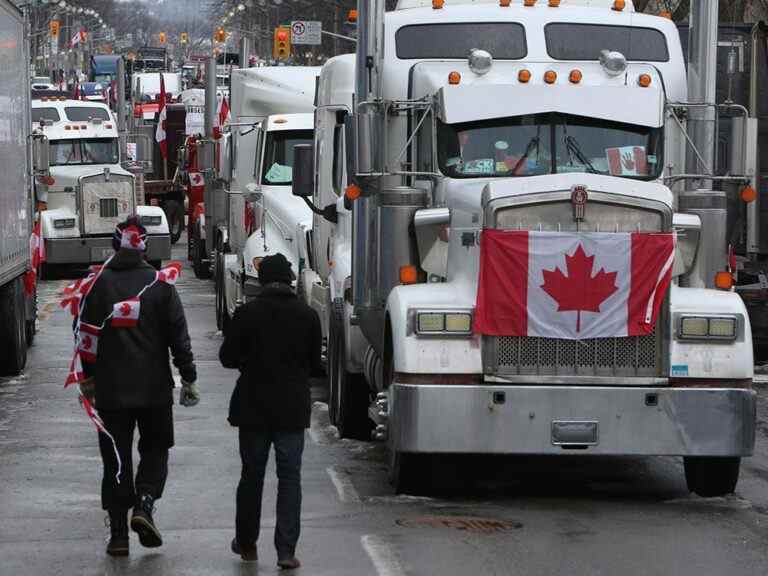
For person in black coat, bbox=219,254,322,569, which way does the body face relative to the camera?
away from the camera

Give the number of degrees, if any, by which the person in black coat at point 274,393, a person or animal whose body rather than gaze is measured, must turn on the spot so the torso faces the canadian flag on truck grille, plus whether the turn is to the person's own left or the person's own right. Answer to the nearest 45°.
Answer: approximately 45° to the person's own right

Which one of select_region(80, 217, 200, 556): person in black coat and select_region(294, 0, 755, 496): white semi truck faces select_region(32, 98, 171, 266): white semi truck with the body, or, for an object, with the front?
the person in black coat

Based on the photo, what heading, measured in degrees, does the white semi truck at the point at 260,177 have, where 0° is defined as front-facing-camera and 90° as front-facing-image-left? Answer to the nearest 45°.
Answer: approximately 315°

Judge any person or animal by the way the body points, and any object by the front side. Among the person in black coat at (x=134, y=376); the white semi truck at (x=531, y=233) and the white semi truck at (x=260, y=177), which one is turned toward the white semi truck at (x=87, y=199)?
the person in black coat

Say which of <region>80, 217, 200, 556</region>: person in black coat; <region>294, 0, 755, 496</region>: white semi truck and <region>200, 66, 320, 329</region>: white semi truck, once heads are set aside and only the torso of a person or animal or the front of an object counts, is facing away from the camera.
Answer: the person in black coat

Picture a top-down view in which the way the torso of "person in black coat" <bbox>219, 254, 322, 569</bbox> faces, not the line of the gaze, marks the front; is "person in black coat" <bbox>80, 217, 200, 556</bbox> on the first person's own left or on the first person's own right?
on the first person's own left

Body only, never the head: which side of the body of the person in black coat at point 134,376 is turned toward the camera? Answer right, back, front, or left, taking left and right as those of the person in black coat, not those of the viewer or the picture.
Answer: back

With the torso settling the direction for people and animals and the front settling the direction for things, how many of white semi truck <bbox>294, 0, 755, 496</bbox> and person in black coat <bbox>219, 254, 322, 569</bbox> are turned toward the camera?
1

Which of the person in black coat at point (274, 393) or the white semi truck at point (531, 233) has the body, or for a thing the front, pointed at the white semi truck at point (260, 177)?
the person in black coat

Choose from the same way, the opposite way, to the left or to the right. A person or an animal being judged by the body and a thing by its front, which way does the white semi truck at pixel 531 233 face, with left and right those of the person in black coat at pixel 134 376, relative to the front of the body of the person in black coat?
the opposite way
